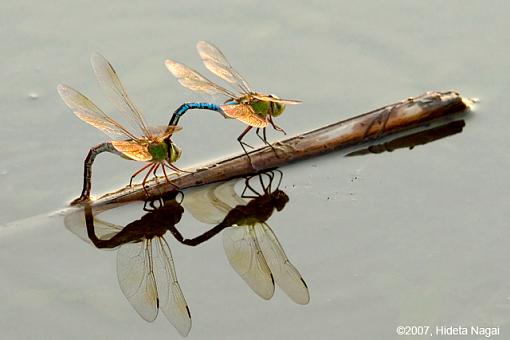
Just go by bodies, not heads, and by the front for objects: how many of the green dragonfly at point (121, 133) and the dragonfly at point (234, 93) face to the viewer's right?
2

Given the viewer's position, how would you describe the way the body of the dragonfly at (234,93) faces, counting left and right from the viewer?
facing to the right of the viewer

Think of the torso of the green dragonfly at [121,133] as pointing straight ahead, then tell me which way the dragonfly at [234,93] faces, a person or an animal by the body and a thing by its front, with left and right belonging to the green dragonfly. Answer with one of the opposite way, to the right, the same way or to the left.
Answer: the same way

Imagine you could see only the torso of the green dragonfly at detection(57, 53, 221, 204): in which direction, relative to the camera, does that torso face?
to the viewer's right

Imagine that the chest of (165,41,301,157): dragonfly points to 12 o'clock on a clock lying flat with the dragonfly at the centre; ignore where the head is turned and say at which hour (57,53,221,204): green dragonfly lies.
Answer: The green dragonfly is roughly at 5 o'clock from the dragonfly.
